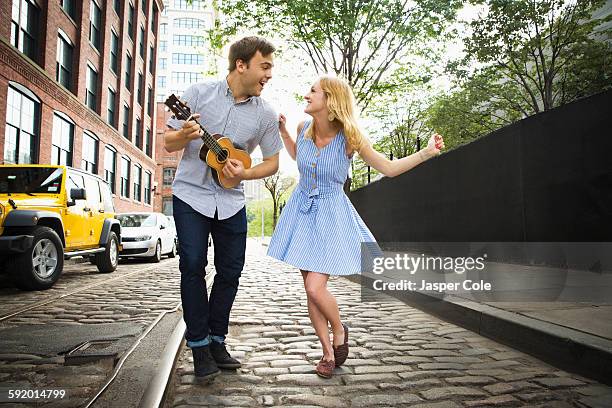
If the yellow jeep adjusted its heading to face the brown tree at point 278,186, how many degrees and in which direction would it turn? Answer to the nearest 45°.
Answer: approximately 180°

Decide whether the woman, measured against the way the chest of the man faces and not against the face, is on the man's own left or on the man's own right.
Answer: on the man's own left

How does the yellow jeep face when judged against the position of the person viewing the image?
facing the viewer and to the left of the viewer

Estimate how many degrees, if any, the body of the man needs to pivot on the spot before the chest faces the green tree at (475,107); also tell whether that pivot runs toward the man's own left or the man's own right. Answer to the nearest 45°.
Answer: approximately 135° to the man's own left

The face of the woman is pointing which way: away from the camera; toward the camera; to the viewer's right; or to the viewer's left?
to the viewer's left

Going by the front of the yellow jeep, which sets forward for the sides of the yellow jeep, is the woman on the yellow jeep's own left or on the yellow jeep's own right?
on the yellow jeep's own left

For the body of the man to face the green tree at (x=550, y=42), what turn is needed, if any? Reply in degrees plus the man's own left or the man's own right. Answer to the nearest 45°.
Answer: approximately 135° to the man's own left

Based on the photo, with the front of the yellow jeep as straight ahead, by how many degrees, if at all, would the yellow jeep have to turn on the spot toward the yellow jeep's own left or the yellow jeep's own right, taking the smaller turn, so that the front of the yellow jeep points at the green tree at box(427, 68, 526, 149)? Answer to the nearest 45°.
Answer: approximately 135° to the yellow jeep's own left

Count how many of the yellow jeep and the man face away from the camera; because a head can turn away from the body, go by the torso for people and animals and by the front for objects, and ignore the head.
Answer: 0

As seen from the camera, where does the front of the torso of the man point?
toward the camera

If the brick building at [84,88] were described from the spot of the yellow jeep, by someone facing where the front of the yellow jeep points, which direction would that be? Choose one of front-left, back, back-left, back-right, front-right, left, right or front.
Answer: back-right
